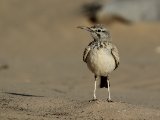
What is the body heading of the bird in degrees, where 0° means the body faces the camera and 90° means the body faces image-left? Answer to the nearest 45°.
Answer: approximately 0°
